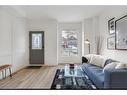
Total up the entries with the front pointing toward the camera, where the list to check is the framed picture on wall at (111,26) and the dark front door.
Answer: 1

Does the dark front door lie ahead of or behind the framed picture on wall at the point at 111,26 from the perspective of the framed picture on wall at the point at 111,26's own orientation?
ahead

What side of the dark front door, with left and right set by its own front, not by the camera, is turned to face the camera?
front

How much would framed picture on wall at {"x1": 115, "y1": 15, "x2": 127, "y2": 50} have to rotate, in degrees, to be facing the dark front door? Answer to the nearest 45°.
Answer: approximately 45° to its right

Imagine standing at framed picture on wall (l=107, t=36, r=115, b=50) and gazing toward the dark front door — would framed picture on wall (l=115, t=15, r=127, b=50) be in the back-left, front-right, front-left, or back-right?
back-left

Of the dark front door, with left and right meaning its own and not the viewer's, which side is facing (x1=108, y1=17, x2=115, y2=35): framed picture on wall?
left

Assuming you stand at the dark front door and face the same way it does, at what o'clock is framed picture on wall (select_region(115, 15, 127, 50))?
The framed picture on wall is roughly at 10 o'clock from the dark front door.

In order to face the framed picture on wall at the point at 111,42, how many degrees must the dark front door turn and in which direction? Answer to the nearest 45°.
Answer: approximately 90° to its left

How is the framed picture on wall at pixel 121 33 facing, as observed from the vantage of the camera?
facing the viewer and to the left of the viewer

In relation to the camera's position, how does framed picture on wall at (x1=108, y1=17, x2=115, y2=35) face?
facing to the left of the viewer

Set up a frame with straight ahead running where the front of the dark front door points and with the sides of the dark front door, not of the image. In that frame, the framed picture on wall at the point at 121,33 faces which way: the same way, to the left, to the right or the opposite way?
to the right
